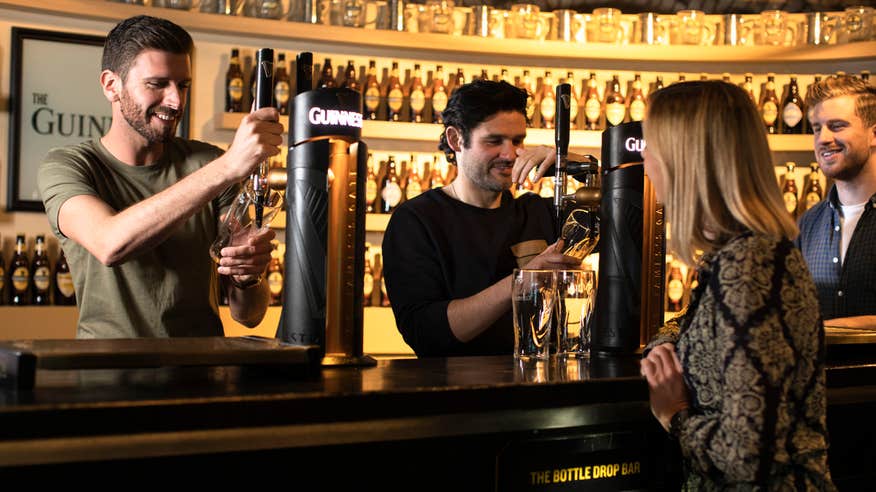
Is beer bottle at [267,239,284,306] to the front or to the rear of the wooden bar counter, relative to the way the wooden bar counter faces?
to the rear

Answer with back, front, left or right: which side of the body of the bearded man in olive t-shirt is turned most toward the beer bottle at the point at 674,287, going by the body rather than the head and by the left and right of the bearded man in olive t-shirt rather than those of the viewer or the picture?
left

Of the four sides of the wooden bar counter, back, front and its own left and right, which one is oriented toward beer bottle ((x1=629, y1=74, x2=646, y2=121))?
back

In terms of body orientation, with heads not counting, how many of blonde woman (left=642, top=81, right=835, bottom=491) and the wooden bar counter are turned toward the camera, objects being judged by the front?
1

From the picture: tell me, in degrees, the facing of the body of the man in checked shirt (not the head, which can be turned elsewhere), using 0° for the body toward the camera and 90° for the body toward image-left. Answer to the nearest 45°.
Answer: approximately 45°

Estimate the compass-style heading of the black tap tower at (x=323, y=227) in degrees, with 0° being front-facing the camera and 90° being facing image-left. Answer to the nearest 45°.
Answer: approximately 315°

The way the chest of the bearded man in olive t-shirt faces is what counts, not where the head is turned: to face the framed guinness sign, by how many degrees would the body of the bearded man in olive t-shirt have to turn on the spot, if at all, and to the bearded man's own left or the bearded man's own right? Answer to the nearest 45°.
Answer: approximately 135° to the bearded man's own left

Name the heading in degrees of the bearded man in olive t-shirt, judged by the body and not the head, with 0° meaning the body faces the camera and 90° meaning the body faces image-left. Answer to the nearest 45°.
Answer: approximately 315°

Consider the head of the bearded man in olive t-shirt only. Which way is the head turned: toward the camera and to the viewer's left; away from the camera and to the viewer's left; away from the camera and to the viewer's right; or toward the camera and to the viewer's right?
toward the camera and to the viewer's right

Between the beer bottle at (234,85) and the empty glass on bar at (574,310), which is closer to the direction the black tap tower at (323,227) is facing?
the empty glass on bar

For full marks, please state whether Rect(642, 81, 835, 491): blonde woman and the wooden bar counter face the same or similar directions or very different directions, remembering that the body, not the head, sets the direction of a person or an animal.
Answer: very different directions
